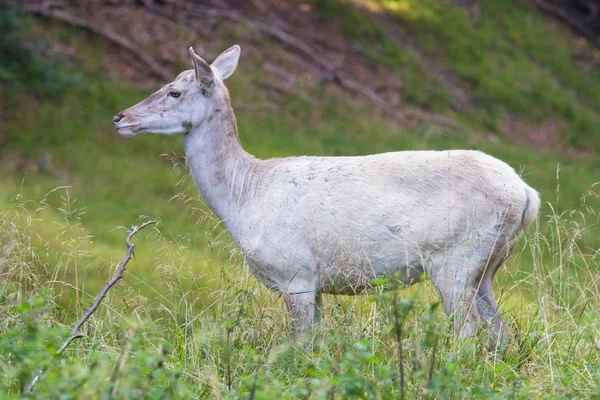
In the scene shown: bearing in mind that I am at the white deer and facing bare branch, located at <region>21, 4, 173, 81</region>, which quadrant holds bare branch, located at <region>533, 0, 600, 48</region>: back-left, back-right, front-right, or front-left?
front-right

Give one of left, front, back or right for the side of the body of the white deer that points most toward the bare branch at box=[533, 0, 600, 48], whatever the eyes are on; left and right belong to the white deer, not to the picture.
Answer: right

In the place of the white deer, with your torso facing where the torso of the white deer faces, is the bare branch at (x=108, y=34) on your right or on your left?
on your right

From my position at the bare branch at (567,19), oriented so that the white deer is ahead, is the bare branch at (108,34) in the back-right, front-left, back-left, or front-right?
front-right

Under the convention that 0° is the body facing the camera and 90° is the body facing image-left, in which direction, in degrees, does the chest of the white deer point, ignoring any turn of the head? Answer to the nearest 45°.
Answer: approximately 90°

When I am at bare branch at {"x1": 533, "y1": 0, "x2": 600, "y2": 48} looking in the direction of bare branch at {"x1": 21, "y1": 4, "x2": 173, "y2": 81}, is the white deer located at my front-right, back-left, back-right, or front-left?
front-left
